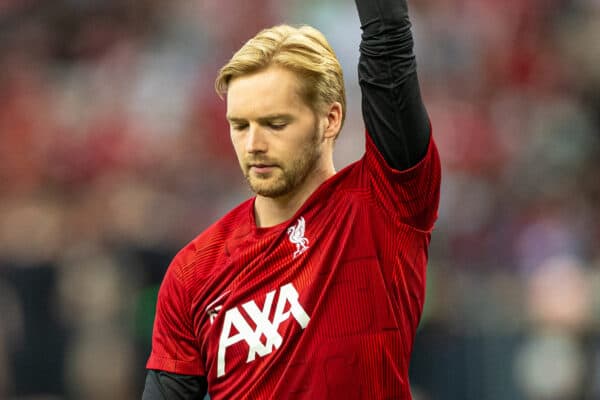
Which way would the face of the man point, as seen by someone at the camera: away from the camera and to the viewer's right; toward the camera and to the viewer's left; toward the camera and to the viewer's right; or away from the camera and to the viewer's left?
toward the camera and to the viewer's left
